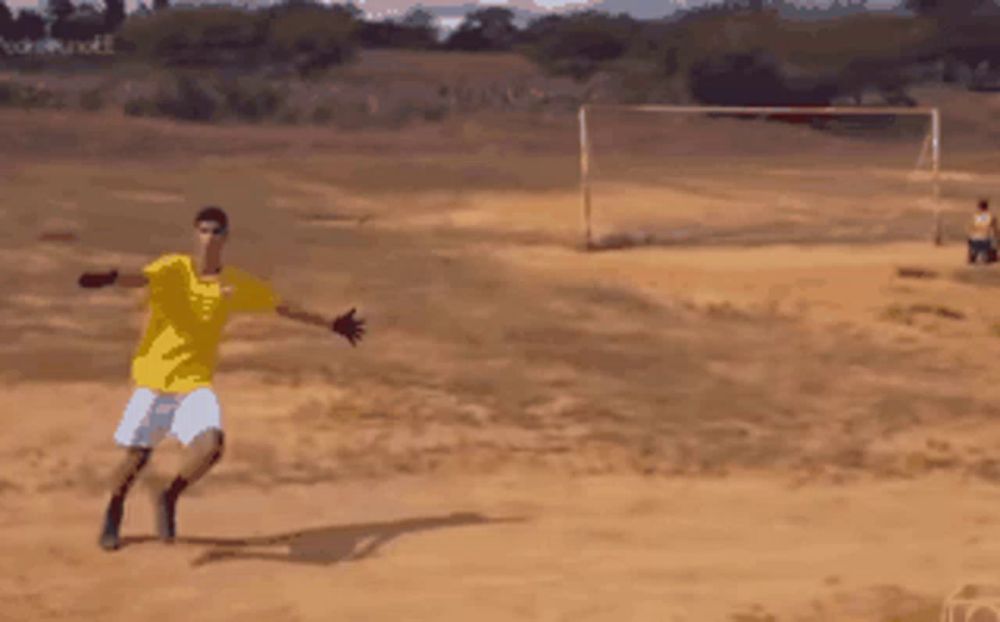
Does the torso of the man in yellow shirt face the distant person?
no

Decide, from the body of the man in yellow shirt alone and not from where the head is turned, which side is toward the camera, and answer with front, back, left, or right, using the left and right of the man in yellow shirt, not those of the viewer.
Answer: front

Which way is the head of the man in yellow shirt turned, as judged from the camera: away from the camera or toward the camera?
toward the camera
